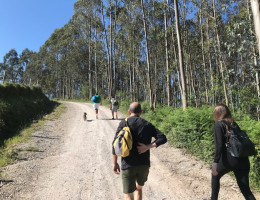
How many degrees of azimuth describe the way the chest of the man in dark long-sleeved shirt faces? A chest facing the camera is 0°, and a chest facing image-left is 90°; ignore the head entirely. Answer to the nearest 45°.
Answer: approximately 180°

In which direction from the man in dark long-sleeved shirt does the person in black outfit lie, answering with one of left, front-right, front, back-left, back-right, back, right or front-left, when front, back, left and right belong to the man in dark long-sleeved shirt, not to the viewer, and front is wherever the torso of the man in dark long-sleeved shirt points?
right
